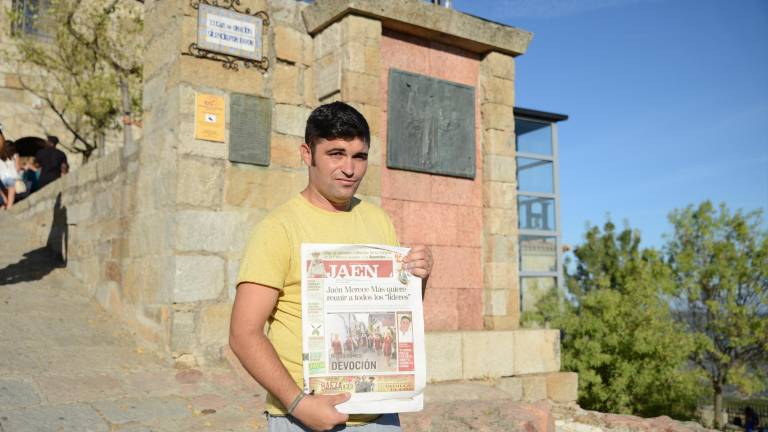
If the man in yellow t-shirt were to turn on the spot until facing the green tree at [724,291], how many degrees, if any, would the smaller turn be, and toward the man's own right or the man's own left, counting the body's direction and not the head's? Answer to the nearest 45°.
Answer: approximately 90° to the man's own left

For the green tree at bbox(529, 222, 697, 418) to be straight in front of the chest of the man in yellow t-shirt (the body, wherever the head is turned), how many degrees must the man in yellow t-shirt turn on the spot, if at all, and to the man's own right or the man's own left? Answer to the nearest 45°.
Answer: approximately 90° to the man's own left

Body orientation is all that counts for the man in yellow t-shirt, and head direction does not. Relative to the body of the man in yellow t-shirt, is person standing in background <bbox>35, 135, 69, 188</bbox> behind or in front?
behind

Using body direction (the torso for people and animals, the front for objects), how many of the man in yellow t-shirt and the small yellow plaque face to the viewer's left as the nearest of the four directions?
0

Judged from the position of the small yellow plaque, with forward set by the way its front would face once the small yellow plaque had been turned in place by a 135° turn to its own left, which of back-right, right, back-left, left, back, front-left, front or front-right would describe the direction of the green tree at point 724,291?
front-right

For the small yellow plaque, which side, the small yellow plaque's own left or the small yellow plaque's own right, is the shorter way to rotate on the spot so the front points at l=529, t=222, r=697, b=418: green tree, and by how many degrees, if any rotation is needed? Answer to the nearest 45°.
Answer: approximately 90° to the small yellow plaque's own left

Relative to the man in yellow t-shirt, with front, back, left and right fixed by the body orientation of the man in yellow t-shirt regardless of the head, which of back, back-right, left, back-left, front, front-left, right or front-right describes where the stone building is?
back-left

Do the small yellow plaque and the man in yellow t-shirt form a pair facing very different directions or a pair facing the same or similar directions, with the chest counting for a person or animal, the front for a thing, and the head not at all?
same or similar directions

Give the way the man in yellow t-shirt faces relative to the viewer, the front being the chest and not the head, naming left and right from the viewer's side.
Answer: facing the viewer and to the right of the viewer
